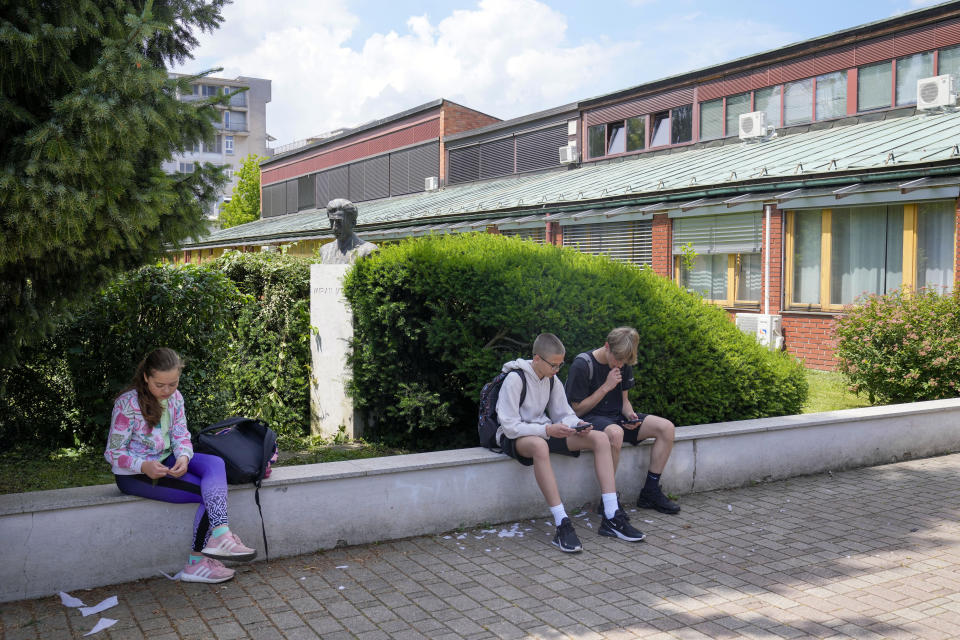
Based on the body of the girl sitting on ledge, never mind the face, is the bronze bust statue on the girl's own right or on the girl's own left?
on the girl's own left

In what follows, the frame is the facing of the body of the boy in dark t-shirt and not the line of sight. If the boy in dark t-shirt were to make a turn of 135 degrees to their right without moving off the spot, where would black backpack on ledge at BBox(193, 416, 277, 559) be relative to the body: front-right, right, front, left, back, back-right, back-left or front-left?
front-left

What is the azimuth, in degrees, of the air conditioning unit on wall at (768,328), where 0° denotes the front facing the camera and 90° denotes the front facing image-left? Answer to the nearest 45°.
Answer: approximately 45°

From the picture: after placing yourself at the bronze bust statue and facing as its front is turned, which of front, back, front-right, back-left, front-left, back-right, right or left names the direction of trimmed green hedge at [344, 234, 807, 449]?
left

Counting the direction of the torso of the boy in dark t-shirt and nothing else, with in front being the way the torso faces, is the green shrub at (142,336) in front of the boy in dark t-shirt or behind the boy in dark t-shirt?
behind

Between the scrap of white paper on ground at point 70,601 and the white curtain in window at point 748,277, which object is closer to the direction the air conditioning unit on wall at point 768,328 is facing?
the scrap of white paper on ground

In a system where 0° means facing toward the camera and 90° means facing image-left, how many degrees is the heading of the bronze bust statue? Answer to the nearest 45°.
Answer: approximately 45°

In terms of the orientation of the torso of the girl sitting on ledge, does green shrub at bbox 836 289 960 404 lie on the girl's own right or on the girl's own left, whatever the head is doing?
on the girl's own left

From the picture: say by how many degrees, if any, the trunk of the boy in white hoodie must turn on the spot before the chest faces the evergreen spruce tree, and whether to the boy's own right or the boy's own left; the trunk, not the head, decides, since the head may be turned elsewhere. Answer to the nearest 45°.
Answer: approximately 90° to the boy's own right

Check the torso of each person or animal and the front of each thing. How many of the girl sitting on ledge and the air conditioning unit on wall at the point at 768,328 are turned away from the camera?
0

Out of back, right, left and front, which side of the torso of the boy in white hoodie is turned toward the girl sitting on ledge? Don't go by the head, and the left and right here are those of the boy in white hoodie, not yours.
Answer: right

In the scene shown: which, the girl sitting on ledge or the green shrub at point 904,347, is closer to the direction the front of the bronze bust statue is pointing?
the girl sitting on ledge

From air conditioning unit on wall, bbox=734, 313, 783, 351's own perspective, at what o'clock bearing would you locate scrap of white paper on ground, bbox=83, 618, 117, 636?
The scrap of white paper on ground is roughly at 11 o'clock from the air conditioning unit on wall.

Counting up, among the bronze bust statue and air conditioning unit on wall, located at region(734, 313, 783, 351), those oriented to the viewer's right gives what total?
0

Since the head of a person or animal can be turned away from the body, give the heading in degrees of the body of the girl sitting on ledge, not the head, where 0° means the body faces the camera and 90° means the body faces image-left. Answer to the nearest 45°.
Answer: approximately 315°

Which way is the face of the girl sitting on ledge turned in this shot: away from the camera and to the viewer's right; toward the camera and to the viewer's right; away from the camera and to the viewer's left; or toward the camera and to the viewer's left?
toward the camera and to the viewer's right
